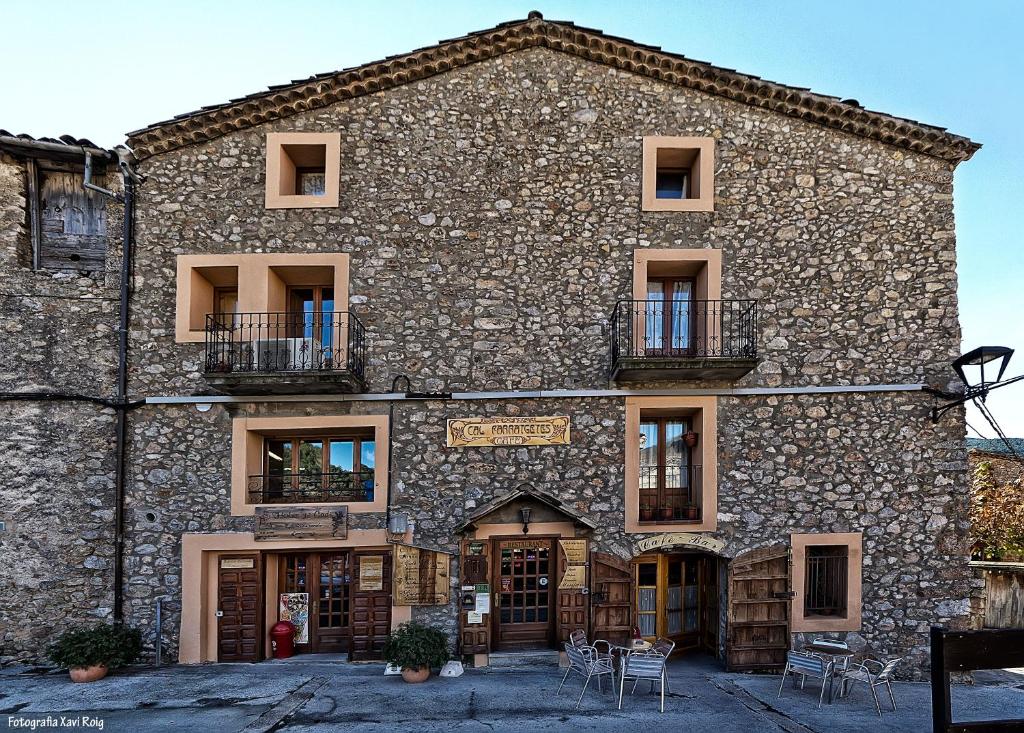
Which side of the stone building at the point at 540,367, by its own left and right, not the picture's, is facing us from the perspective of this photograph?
front

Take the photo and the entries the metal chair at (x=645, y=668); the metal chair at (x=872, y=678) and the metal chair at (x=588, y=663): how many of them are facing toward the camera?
0

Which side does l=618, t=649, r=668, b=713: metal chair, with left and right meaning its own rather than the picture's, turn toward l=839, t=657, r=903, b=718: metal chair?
right

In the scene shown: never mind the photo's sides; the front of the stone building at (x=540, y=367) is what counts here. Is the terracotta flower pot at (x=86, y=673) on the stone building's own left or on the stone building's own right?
on the stone building's own right

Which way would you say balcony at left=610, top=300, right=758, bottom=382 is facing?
toward the camera

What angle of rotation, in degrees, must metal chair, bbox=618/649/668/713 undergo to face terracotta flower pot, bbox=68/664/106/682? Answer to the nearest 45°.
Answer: approximately 90° to its left

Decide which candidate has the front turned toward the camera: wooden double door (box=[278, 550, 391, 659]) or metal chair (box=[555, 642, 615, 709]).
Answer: the wooden double door

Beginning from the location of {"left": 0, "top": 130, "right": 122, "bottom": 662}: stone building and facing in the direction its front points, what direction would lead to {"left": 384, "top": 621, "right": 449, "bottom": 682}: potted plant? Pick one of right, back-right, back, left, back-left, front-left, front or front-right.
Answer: front-left

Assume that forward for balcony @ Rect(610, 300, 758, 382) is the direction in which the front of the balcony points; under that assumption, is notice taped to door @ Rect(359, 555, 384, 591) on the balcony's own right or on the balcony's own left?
on the balcony's own right
